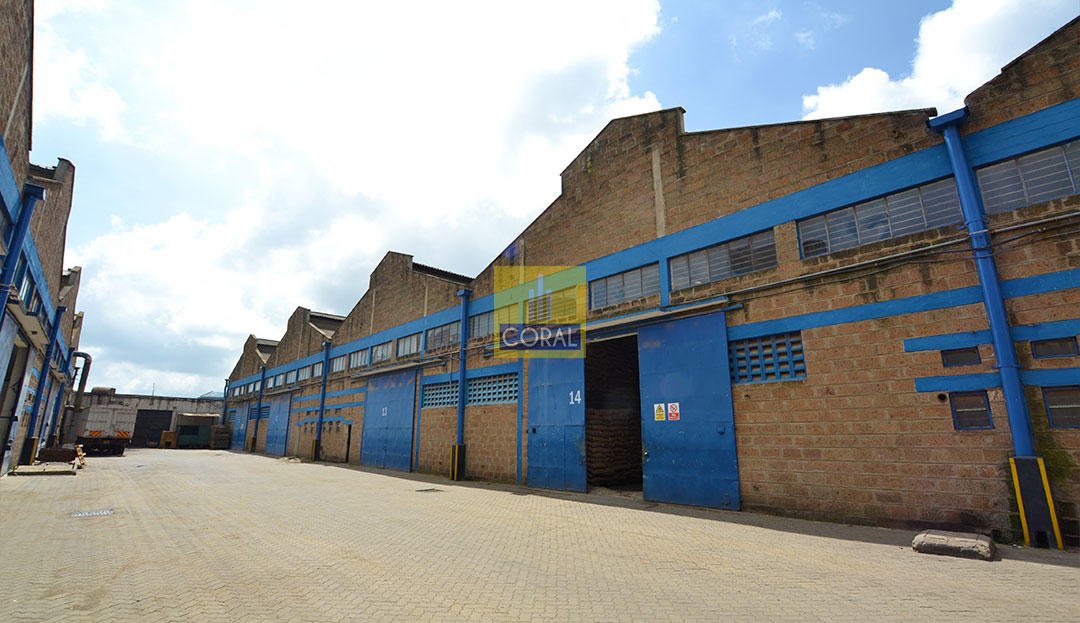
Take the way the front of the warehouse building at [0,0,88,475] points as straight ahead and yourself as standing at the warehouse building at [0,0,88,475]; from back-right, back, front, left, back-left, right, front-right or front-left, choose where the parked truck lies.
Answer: left

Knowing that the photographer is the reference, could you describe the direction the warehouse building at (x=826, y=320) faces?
facing the viewer and to the left of the viewer

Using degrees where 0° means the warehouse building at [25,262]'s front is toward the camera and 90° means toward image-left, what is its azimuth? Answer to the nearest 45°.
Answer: approximately 270°

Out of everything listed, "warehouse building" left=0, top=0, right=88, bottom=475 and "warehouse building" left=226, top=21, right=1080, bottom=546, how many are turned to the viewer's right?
1

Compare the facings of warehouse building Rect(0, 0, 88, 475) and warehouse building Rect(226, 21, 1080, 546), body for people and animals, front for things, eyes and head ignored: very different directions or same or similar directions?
very different directions
